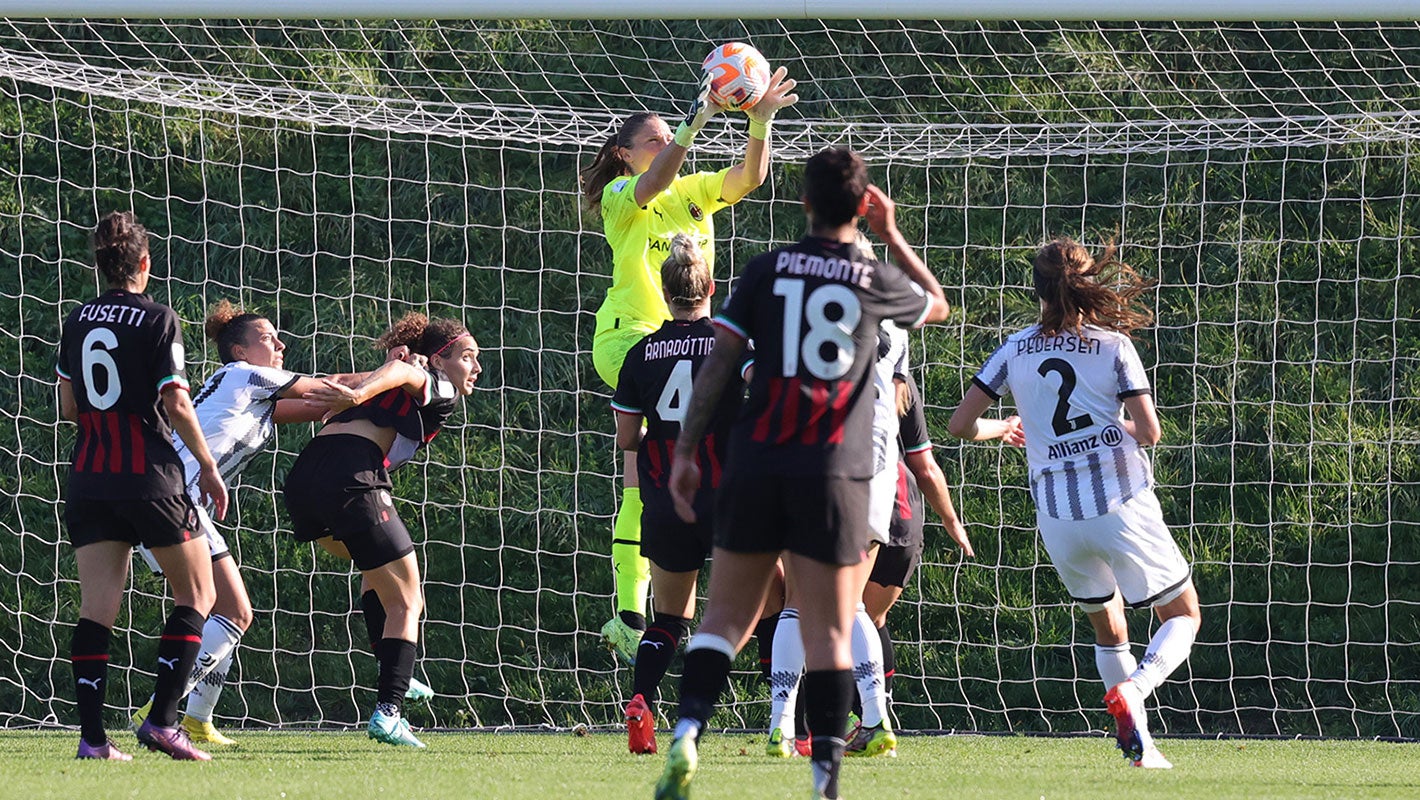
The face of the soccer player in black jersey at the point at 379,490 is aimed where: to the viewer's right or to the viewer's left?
to the viewer's right

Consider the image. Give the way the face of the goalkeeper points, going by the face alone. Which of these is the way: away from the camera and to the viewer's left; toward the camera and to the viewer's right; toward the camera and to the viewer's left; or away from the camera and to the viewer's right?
toward the camera and to the viewer's right

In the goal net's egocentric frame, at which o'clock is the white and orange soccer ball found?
The white and orange soccer ball is roughly at 12 o'clock from the goal net.

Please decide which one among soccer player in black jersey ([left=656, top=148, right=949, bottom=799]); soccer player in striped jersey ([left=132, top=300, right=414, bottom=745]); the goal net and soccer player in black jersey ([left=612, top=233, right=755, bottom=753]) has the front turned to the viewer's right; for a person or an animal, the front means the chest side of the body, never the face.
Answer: the soccer player in striped jersey

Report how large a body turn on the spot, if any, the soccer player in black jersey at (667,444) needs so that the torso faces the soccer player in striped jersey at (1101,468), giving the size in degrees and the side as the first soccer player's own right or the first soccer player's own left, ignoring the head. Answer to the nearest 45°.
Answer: approximately 90° to the first soccer player's own right

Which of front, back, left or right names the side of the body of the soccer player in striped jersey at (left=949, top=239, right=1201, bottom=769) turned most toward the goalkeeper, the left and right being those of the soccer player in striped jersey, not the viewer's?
left

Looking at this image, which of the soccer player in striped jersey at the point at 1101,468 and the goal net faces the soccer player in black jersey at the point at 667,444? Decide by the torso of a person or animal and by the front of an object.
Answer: the goal net

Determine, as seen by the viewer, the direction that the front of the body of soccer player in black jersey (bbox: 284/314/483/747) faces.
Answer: to the viewer's right

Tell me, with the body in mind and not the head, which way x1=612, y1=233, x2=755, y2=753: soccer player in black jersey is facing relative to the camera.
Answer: away from the camera

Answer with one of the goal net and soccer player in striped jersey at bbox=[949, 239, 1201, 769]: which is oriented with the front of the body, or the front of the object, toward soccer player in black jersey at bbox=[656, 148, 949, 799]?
the goal net

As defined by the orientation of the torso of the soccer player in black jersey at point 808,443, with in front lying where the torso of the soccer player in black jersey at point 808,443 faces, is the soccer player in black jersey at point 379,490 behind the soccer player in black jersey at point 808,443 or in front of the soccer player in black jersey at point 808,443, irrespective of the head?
in front

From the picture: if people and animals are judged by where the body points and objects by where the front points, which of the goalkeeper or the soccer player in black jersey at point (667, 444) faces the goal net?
the soccer player in black jersey

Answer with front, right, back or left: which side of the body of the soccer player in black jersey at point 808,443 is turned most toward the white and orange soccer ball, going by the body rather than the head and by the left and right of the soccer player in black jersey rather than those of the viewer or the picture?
front

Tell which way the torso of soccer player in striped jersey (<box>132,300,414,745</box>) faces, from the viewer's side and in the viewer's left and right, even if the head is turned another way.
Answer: facing to the right of the viewer

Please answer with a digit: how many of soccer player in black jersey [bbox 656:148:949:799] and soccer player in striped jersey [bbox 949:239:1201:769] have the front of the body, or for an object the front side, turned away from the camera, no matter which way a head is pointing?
2
